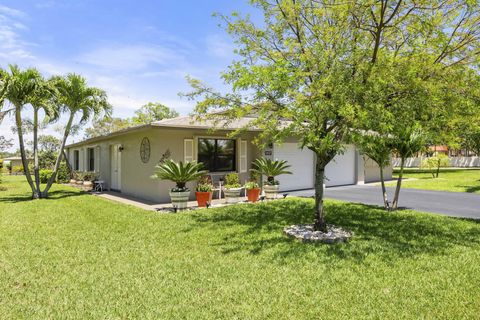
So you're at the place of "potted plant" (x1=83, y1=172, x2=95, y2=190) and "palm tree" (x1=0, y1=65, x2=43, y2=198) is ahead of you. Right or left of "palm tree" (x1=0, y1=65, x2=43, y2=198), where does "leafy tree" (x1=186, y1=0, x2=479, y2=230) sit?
left

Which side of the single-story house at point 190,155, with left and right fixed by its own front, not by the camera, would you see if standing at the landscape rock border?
front

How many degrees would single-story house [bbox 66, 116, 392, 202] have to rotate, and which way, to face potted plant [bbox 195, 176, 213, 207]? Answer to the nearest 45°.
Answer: approximately 45° to its right

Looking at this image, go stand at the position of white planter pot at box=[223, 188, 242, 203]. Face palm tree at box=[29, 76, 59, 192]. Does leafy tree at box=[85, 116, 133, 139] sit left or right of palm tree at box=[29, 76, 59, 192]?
right

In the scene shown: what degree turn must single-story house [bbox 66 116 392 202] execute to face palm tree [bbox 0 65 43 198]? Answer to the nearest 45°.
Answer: approximately 135° to its right

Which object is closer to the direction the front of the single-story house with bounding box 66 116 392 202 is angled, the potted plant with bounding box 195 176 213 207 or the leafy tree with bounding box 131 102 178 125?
the potted plant

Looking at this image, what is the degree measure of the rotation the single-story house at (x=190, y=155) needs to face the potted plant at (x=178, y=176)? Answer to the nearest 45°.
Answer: approximately 45° to its right

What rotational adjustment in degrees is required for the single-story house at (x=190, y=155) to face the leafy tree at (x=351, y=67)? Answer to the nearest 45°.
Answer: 0° — it already faces it

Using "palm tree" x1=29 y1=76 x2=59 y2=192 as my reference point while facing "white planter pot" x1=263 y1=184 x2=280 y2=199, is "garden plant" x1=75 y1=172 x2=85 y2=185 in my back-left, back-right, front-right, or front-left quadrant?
back-left
